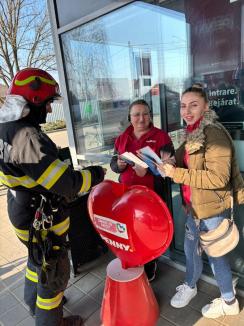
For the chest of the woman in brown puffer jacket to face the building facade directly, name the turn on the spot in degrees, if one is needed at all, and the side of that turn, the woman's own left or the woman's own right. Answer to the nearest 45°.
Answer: approximately 90° to the woman's own right

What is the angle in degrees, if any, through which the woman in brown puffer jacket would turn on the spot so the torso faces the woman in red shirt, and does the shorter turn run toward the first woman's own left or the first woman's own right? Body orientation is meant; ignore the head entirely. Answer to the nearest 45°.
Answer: approximately 90° to the first woman's own right

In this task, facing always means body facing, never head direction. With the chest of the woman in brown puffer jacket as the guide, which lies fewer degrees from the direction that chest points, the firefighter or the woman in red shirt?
the firefighter

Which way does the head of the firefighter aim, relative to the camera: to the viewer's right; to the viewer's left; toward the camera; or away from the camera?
to the viewer's right

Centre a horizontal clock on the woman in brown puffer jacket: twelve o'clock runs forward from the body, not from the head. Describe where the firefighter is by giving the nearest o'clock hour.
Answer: The firefighter is roughly at 1 o'clock from the woman in brown puffer jacket.

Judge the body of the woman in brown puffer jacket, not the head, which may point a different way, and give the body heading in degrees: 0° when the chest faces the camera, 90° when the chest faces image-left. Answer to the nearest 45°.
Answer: approximately 45°

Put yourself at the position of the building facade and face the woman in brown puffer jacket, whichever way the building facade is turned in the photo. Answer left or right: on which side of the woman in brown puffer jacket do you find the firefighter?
right

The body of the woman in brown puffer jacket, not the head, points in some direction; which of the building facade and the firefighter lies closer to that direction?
the firefighter
